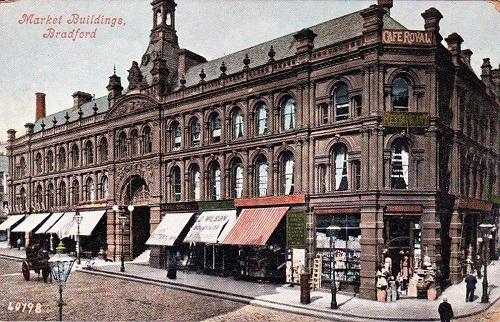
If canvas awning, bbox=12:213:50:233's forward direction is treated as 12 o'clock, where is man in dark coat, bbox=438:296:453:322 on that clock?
The man in dark coat is roughly at 10 o'clock from the canvas awning.

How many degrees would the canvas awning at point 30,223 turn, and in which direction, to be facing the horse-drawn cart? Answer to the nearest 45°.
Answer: approximately 45° to its left

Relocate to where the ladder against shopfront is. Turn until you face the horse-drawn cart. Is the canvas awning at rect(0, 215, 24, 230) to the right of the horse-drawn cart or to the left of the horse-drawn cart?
right

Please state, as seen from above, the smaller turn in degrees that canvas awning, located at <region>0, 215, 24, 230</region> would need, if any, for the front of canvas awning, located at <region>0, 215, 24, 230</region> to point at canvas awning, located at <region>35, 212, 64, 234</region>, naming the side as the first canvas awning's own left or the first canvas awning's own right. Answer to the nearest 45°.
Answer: approximately 45° to the first canvas awning's own left

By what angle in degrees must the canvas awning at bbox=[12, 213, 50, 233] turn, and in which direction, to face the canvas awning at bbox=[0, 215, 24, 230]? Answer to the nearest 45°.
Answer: approximately 135° to its right

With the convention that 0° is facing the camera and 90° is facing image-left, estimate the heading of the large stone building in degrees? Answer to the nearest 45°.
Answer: approximately 45°

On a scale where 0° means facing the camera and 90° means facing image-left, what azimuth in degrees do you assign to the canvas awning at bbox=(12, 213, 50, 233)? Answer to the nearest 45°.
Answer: approximately 45°
